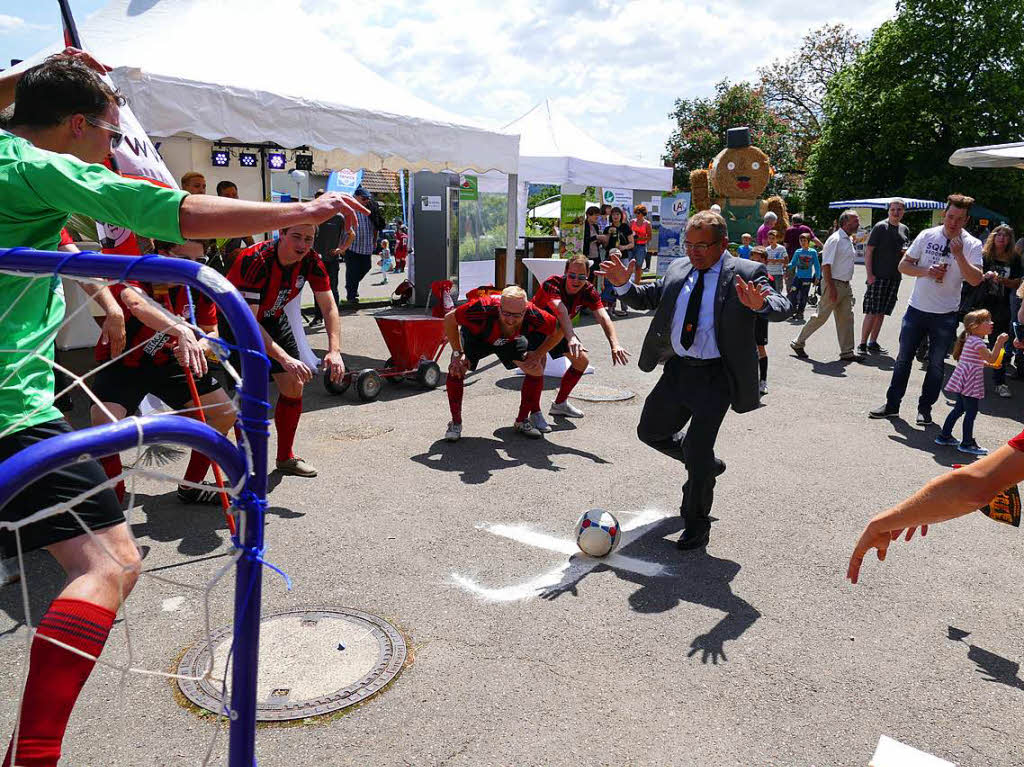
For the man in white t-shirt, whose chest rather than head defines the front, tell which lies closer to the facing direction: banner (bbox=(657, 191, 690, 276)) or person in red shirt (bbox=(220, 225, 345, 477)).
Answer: the person in red shirt

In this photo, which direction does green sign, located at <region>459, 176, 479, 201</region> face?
toward the camera

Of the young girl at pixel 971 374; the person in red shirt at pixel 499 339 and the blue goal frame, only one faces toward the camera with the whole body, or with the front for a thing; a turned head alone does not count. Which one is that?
the person in red shirt

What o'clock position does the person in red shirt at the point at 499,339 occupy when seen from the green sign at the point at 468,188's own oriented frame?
The person in red shirt is roughly at 12 o'clock from the green sign.

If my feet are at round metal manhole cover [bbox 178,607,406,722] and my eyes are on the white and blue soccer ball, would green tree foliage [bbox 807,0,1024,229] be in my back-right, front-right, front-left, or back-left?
front-left

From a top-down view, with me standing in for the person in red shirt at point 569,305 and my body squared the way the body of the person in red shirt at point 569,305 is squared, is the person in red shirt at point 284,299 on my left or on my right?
on my right

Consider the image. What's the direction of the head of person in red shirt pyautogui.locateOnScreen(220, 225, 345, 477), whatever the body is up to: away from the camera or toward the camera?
toward the camera

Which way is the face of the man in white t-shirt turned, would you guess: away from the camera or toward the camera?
toward the camera

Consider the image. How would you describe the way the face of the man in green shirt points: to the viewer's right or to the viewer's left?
to the viewer's right

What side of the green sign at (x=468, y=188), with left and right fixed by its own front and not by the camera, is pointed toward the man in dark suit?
front

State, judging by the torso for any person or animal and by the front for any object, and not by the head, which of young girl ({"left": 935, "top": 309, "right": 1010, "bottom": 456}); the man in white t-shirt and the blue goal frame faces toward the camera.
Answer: the man in white t-shirt

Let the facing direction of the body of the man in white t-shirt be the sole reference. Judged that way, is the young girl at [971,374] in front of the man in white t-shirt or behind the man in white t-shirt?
in front

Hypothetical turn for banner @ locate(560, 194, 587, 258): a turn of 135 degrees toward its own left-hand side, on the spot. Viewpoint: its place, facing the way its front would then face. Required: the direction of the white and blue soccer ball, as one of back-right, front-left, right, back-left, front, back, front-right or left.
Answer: back-right

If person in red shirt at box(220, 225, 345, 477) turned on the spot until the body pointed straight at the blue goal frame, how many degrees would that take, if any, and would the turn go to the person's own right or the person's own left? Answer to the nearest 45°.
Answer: approximately 45° to the person's own right

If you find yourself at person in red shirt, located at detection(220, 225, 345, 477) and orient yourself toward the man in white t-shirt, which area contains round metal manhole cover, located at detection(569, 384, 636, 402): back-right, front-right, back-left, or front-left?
front-left

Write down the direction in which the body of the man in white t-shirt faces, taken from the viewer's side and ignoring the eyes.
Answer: toward the camera

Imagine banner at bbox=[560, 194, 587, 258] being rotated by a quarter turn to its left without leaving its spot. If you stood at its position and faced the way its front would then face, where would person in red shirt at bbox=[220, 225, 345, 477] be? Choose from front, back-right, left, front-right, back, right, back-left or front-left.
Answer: right

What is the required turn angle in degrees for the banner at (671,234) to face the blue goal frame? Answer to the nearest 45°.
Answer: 0° — it already faces it
